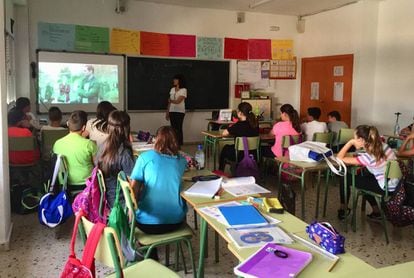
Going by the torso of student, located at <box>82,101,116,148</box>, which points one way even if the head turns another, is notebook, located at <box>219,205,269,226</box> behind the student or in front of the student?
behind

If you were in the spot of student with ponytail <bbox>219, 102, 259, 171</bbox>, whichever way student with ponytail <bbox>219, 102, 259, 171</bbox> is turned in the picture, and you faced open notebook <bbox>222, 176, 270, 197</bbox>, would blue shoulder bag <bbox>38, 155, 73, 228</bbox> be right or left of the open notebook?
right

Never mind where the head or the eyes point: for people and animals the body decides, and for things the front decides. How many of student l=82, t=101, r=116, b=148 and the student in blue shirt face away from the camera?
2

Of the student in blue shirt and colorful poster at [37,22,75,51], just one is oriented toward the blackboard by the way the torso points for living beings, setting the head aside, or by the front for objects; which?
the student in blue shirt

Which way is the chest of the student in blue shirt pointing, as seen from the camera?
away from the camera

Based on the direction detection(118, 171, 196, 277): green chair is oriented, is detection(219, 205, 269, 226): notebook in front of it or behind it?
in front

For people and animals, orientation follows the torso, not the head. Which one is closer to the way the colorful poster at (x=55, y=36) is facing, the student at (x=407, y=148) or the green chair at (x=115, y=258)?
the green chair

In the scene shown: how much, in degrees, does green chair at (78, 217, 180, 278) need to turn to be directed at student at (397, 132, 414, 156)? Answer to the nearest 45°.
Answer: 0° — it already faces them

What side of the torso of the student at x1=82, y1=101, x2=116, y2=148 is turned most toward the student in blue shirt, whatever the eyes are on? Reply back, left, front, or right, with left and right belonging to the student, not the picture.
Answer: back

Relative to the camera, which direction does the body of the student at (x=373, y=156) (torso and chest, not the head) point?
to the viewer's left

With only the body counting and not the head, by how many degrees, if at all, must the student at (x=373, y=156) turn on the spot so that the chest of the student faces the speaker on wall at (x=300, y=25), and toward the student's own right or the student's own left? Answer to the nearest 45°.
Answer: approximately 90° to the student's own right

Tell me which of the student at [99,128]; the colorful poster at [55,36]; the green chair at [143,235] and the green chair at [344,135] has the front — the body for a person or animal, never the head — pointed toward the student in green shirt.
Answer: the colorful poster

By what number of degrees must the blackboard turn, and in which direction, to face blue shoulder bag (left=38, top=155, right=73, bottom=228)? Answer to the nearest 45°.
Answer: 0° — it already faces it

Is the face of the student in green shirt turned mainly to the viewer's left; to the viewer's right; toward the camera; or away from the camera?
away from the camera
